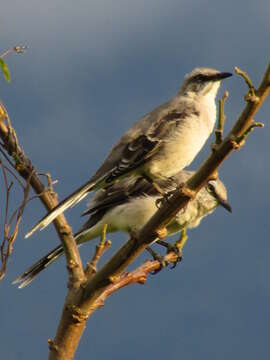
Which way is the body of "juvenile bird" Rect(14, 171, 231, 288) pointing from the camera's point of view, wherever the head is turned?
to the viewer's right

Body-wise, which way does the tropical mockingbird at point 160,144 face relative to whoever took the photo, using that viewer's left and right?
facing to the right of the viewer

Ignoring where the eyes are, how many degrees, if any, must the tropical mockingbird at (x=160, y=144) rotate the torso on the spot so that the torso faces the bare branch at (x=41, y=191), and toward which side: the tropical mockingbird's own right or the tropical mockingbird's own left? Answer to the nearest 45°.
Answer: approximately 135° to the tropical mockingbird's own right

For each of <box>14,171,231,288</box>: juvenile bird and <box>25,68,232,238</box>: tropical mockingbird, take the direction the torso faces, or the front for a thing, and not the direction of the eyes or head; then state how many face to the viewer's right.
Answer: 2

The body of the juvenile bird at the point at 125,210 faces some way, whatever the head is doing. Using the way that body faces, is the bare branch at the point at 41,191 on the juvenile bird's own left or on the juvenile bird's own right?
on the juvenile bird's own right
